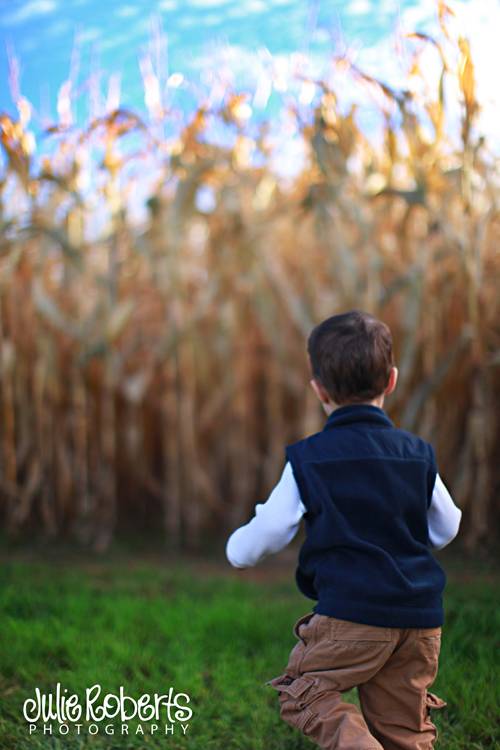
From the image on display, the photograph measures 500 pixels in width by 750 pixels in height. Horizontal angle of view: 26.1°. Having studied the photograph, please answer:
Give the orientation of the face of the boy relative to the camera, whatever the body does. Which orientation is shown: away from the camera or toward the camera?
away from the camera

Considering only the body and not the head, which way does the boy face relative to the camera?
away from the camera
